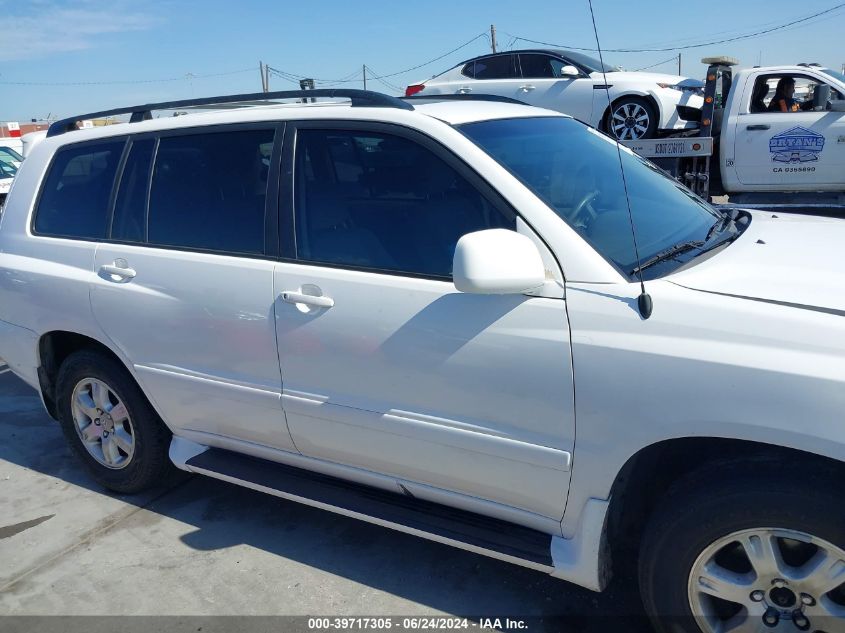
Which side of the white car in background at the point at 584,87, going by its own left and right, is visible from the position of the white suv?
right

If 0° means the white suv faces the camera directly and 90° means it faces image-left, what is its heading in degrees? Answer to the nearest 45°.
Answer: approximately 315°

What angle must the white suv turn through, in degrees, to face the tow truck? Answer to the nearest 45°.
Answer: approximately 90° to its left

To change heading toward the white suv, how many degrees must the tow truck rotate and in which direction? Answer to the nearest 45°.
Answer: approximately 90° to its right

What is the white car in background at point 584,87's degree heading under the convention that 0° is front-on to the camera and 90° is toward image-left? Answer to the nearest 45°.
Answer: approximately 270°

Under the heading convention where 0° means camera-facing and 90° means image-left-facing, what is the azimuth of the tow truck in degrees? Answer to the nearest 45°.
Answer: approximately 270°

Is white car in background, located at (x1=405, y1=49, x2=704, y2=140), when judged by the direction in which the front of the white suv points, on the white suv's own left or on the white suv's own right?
on the white suv's own left
